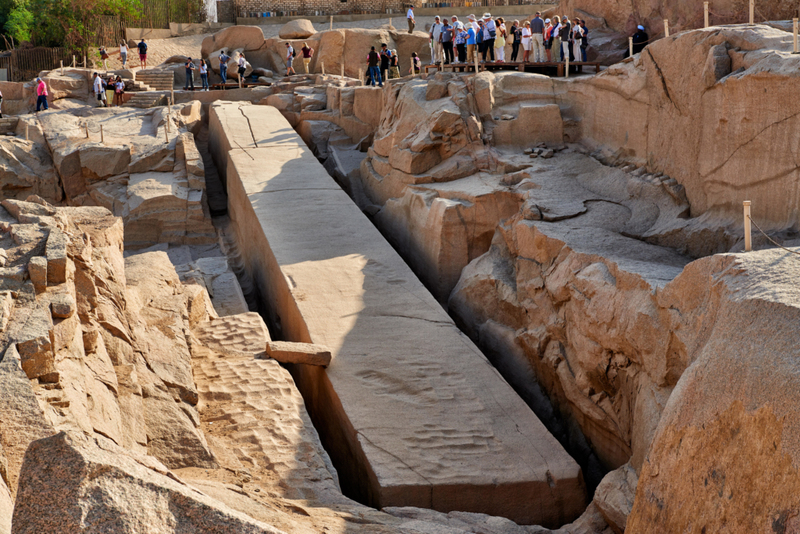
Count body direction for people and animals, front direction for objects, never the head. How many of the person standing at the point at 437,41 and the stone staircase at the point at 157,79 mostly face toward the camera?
2

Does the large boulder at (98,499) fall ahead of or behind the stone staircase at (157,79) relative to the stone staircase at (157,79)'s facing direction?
ahead

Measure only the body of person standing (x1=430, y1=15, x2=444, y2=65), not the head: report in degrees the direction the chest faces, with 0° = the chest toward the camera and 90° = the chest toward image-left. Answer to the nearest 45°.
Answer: approximately 0°

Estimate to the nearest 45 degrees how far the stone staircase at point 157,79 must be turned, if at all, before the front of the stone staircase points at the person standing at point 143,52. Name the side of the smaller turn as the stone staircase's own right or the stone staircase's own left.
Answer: approximately 180°

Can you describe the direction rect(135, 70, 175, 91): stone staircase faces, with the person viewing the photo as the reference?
facing the viewer

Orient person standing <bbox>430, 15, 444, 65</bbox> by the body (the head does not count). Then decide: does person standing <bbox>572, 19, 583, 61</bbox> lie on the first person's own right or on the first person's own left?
on the first person's own left

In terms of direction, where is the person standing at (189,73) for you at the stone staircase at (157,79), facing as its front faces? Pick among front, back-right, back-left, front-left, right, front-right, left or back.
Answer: front-left
